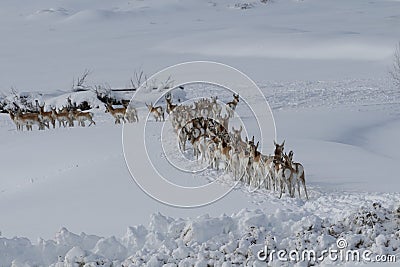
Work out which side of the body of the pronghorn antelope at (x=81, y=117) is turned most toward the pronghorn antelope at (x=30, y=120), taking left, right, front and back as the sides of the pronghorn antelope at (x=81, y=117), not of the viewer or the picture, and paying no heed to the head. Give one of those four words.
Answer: front

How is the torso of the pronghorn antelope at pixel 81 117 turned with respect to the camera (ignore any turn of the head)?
to the viewer's left

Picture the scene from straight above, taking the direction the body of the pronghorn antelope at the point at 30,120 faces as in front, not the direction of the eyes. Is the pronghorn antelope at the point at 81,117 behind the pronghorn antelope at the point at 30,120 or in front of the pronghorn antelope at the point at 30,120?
behind

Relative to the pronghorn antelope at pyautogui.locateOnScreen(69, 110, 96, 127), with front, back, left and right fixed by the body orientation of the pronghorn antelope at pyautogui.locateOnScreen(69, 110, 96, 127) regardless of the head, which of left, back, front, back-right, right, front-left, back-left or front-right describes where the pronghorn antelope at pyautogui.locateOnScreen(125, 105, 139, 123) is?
back-left

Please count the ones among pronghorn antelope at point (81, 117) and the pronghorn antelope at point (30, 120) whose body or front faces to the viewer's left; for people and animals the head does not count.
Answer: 2

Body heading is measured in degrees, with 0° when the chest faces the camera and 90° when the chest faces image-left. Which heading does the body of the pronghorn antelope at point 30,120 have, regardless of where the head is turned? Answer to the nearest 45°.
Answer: approximately 90°
